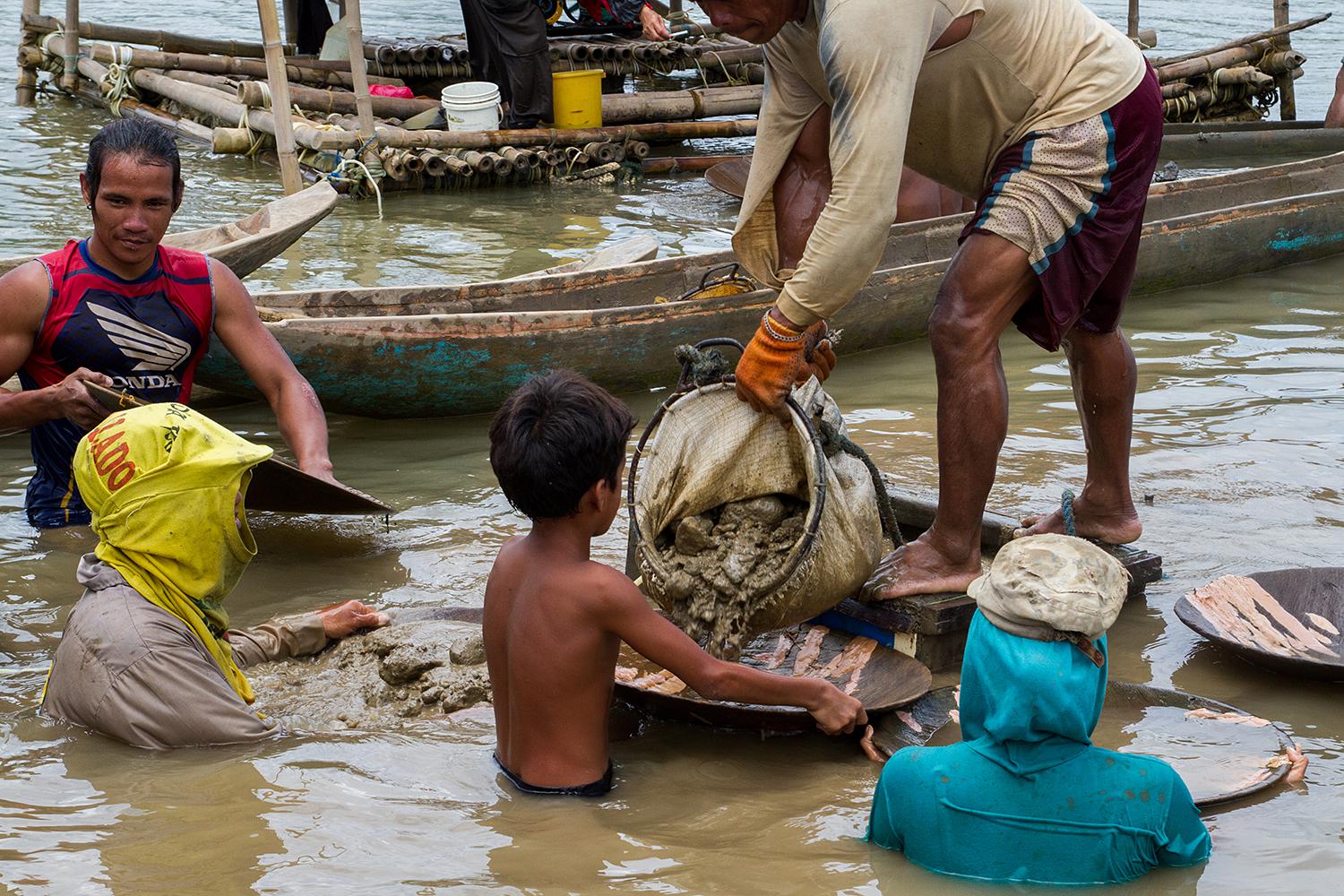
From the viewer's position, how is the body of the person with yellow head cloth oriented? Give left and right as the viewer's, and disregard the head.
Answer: facing to the right of the viewer

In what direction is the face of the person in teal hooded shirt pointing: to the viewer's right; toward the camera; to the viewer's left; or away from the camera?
away from the camera

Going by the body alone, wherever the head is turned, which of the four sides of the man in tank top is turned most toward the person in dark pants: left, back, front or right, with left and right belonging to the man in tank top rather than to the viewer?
back

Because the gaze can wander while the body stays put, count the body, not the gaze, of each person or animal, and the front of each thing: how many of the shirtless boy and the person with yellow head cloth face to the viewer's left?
0

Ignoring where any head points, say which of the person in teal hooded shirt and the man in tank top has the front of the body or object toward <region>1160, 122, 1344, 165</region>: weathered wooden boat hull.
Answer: the person in teal hooded shirt

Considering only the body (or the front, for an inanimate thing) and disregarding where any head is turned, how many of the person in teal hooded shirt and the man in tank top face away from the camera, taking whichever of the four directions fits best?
1

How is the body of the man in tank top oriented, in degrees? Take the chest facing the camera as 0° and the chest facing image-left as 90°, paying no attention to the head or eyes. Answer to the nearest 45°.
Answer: approximately 0°

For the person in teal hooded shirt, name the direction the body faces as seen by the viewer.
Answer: away from the camera

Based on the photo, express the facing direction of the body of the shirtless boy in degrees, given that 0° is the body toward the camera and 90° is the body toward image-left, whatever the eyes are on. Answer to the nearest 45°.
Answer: approximately 225°

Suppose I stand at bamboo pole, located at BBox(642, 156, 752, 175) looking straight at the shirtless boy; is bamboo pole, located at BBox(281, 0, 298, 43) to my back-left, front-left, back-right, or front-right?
back-right

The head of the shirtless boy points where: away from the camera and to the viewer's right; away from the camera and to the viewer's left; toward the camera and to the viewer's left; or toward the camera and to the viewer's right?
away from the camera and to the viewer's right
